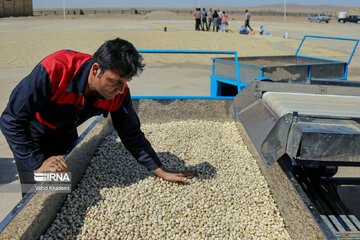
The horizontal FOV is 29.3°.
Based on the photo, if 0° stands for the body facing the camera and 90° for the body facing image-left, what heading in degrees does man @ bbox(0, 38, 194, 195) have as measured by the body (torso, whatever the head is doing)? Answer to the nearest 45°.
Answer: approximately 315°

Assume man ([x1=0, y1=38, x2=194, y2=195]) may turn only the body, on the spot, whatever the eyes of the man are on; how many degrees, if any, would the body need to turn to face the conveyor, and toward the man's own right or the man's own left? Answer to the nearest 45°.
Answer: approximately 45° to the man's own left

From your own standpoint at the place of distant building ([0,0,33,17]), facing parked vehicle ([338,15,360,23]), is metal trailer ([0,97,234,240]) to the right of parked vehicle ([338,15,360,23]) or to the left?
right

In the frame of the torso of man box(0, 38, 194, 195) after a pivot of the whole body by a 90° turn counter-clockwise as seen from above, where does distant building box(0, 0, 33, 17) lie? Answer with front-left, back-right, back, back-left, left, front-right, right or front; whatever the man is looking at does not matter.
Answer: front-left
